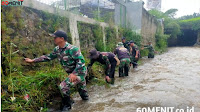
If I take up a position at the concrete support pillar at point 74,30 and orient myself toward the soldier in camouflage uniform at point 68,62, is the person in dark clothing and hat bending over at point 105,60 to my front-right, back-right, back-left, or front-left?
front-left

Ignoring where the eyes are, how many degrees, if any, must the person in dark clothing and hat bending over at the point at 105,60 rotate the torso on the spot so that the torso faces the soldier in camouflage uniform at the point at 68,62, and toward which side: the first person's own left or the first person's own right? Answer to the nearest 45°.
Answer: approximately 45° to the first person's own left

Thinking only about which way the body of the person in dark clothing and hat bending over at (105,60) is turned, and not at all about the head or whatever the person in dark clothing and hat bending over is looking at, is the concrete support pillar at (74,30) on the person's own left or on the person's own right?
on the person's own right

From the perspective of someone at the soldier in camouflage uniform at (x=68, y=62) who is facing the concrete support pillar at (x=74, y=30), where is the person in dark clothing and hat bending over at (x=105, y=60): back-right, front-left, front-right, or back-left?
front-right

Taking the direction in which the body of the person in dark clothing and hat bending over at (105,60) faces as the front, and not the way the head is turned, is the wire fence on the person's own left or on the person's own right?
on the person's own right

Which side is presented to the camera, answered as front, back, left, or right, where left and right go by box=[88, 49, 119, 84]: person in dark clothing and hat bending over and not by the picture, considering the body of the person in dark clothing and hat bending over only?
left
